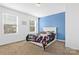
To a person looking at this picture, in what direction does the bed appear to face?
facing the viewer and to the left of the viewer

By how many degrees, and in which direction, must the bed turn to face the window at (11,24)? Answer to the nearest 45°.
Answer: approximately 45° to its right
